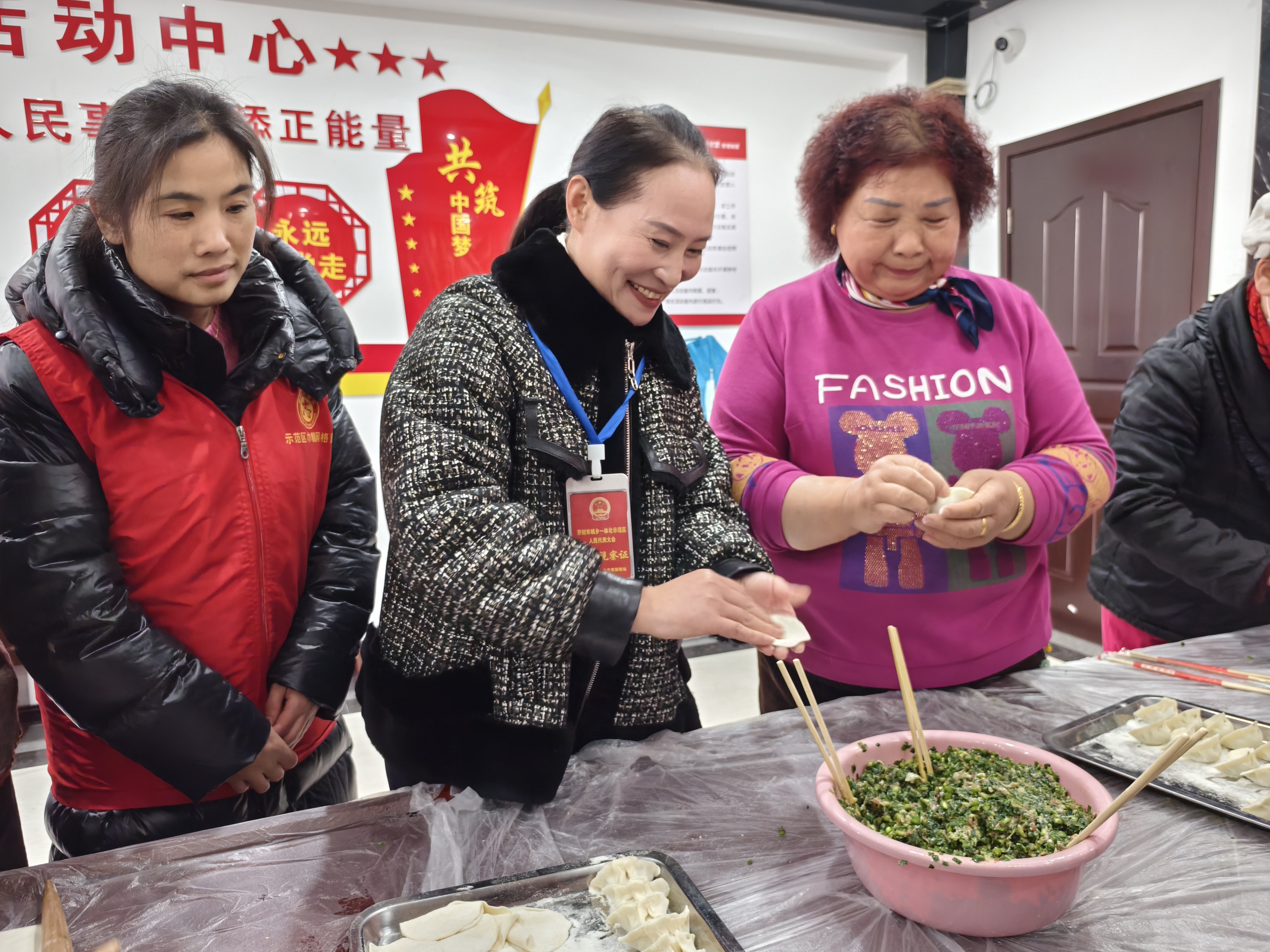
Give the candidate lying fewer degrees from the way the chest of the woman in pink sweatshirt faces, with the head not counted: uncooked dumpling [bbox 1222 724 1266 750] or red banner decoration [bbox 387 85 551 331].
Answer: the uncooked dumpling

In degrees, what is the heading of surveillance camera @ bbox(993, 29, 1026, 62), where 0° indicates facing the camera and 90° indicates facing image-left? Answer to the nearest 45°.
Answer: approximately 45°

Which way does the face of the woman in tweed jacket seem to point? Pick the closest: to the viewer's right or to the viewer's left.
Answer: to the viewer's right

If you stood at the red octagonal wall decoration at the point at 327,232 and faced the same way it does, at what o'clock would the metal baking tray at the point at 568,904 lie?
The metal baking tray is roughly at 12 o'clock from the red octagonal wall decoration.

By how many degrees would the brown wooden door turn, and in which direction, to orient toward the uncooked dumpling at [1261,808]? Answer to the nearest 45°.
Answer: approximately 45° to its left

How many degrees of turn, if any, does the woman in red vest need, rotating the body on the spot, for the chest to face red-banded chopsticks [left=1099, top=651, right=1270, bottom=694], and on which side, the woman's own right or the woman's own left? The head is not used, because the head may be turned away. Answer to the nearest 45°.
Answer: approximately 45° to the woman's own left

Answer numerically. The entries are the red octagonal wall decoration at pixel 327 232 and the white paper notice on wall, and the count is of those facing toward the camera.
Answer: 2

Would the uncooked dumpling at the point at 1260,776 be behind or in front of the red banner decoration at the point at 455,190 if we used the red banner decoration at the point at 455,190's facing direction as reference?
in front

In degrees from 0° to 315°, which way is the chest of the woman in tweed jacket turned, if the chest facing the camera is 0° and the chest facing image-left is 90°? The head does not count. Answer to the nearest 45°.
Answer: approximately 315°

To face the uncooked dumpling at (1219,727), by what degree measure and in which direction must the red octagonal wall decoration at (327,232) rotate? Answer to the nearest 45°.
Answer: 0° — it already faces it

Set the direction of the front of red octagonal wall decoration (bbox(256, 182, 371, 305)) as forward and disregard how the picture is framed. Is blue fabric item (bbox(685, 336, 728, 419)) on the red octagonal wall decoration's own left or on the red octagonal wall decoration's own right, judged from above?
on the red octagonal wall decoration's own left

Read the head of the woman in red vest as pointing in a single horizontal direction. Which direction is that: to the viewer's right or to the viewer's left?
to the viewer's right
